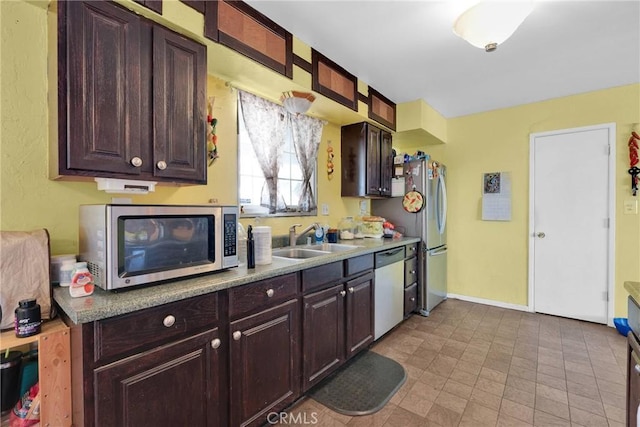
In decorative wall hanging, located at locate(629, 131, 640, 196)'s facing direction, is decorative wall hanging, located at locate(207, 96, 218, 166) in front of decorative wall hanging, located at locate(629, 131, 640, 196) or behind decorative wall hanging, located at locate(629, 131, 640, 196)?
in front

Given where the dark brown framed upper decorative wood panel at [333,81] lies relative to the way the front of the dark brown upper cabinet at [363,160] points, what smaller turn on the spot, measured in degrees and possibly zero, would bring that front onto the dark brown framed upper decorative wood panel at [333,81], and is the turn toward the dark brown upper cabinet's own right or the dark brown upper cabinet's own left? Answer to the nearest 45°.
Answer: approximately 45° to the dark brown upper cabinet's own right

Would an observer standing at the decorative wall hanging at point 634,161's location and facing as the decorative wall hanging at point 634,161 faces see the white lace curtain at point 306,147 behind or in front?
in front

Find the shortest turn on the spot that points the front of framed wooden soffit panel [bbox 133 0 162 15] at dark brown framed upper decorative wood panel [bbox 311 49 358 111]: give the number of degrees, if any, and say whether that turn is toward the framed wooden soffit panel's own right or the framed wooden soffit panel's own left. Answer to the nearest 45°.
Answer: approximately 45° to the framed wooden soffit panel's own left

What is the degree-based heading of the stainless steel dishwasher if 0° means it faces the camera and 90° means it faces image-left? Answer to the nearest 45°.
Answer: approximately 315°

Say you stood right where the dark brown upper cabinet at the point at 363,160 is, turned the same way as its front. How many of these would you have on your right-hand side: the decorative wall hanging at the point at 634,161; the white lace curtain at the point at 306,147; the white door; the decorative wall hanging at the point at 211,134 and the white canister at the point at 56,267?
3

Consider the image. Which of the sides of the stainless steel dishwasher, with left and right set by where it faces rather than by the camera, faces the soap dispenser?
right

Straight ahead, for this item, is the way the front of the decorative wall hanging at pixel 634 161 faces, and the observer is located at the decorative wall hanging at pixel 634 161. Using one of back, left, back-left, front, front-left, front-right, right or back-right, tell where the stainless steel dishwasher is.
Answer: front-right

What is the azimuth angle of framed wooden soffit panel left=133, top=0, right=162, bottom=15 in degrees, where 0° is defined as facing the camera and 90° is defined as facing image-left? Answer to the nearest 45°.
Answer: approximately 315°

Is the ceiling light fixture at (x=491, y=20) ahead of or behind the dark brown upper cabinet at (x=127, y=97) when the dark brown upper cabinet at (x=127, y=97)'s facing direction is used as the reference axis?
ahead

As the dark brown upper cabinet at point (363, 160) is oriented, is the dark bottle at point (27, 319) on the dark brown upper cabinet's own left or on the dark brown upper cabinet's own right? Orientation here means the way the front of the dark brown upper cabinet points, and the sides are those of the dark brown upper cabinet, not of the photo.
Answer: on the dark brown upper cabinet's own right

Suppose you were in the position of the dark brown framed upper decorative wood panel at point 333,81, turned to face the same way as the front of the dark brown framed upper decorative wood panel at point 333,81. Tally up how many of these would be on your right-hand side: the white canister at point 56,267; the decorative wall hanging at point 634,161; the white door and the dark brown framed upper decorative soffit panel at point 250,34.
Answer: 2

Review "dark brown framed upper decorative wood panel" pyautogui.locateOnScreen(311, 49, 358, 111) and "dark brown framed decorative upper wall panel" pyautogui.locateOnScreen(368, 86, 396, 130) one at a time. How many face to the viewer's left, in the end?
0
